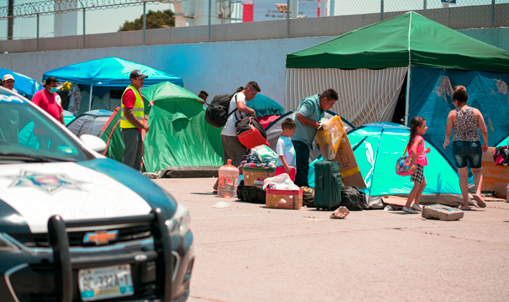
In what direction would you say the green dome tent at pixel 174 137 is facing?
toward the camera

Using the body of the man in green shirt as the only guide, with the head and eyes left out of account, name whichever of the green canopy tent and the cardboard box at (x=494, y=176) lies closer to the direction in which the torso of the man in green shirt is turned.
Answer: the cardboard box

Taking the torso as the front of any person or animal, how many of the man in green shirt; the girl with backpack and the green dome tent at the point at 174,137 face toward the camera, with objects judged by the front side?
1

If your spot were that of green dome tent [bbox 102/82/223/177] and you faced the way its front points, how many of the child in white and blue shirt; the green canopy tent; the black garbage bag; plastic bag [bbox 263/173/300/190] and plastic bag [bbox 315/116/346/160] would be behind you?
0

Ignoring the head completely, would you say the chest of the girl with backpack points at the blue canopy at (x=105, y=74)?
no

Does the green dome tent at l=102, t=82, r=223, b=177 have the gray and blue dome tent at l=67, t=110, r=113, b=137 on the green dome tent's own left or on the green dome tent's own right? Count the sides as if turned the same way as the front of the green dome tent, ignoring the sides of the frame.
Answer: on the green dome tent's own right

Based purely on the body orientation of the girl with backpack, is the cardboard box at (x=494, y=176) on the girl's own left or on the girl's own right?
on the girl's own left

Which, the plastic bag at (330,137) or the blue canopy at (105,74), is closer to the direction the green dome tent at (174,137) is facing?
the plastic bag

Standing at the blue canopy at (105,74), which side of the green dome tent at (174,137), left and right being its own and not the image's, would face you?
back
